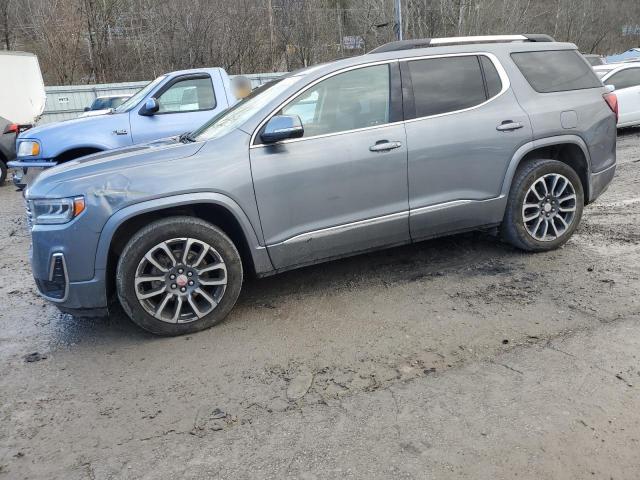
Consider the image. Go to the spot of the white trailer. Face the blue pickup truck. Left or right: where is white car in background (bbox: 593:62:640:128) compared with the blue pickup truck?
left

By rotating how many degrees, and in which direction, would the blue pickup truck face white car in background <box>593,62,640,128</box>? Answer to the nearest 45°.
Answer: approximately 180°

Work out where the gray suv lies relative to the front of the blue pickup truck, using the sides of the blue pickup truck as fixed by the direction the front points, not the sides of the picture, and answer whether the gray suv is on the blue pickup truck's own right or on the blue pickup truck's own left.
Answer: on the blue pickup truck's own left

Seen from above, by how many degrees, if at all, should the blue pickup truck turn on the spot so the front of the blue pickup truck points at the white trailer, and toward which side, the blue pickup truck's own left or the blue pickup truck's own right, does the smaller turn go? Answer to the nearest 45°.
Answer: approximately 90° to the blue pickup truck's own right

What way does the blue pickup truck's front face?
to the viewer's left

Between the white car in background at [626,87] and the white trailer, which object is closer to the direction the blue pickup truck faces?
the white trailer
